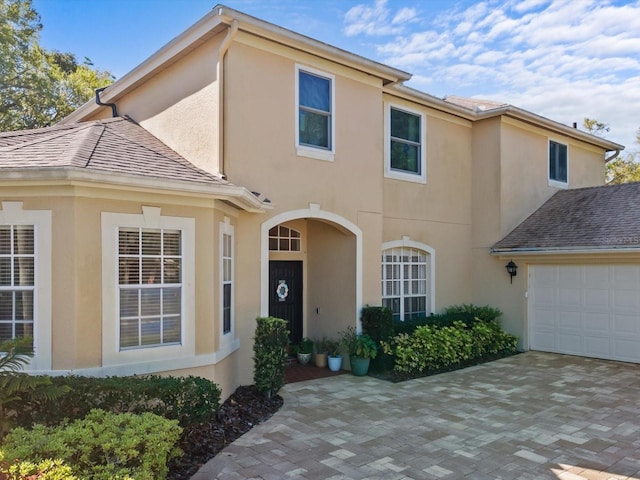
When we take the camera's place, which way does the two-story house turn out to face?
facing the viewer and to the right of the viewer

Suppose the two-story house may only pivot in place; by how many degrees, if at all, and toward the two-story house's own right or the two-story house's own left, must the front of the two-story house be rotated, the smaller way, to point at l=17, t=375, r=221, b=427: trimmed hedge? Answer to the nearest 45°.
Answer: approximately 45° to the two-story house's own right

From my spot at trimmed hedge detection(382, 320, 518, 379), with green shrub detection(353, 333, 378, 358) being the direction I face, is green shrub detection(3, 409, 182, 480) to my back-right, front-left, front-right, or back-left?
front-left
